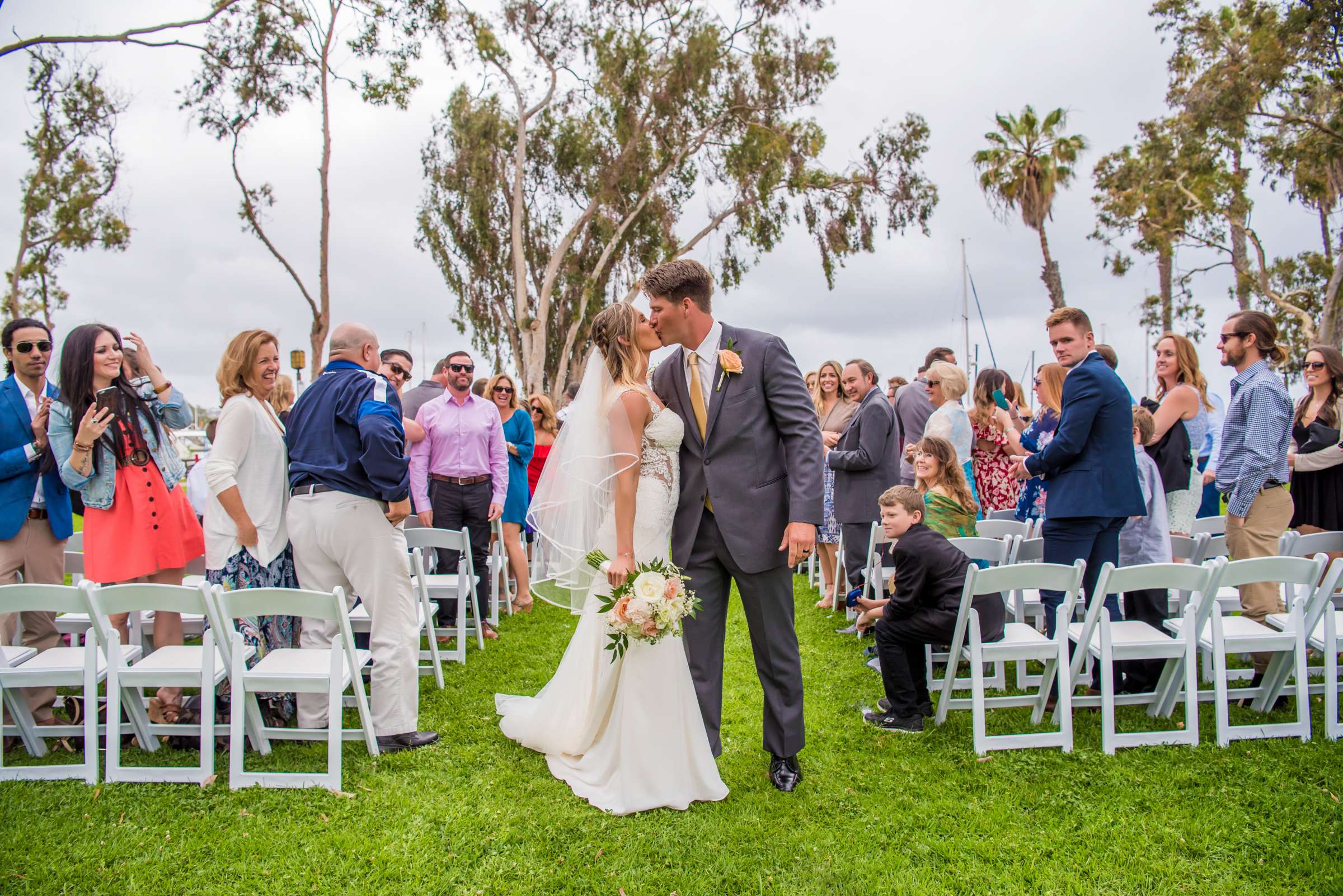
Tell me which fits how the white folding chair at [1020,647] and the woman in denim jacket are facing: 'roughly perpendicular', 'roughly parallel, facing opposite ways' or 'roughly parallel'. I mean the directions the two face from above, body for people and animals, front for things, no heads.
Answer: roughly perpendicular

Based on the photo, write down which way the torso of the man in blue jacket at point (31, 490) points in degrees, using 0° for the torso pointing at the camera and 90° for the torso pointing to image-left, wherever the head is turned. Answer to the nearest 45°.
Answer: approximately 315°

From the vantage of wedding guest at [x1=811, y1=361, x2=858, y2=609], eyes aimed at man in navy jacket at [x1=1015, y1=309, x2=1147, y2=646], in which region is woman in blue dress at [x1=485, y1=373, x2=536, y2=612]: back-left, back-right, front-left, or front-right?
back-right

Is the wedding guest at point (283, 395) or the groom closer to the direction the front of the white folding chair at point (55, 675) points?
the wedding guest

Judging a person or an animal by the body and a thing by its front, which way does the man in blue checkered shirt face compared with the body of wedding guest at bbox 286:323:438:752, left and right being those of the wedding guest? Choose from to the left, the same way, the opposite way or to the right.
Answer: to the left

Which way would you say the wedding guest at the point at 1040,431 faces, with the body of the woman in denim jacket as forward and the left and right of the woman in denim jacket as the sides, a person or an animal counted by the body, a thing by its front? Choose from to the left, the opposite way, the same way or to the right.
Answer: the opposite way

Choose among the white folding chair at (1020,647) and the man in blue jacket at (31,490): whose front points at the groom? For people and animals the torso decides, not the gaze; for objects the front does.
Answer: the man in blue jacket

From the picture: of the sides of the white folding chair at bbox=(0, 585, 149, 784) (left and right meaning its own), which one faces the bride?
right

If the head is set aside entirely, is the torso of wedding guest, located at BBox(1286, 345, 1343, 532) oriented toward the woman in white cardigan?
yes

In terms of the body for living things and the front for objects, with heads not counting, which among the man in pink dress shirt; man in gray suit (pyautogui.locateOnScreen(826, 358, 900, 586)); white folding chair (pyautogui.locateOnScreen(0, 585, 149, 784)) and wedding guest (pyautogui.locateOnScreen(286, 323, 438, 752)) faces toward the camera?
the man in pink dress shirt
